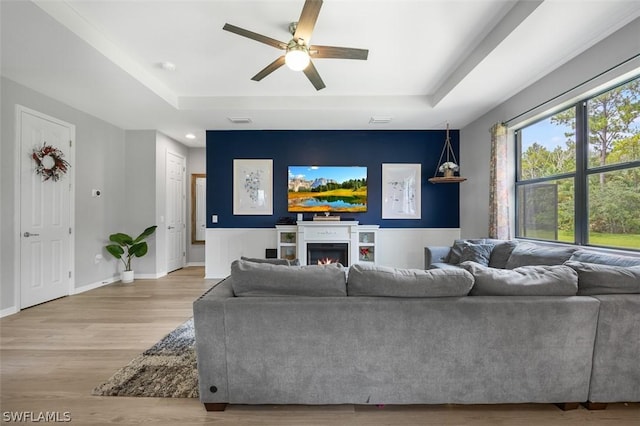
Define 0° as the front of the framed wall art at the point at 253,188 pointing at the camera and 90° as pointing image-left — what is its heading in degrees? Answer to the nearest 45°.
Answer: approximately 0°

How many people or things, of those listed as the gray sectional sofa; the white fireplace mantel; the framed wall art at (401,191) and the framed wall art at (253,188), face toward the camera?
3

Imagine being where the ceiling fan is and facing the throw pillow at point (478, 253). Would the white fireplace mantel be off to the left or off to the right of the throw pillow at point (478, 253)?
left

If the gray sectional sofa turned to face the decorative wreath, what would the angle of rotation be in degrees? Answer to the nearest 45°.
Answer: approximately 90° to its left

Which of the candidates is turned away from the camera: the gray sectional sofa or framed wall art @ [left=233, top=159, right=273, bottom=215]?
the gray sectional sofa

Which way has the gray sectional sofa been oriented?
away from the camera

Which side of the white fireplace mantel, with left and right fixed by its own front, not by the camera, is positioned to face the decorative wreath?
right

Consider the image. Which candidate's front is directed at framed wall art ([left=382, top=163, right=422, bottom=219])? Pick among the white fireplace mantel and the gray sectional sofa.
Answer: the gray sectional sofa
